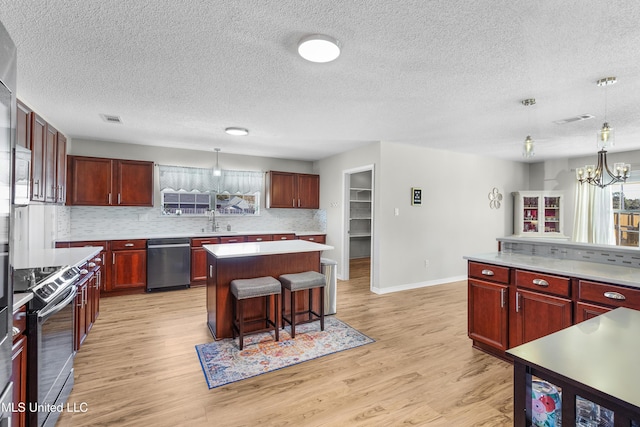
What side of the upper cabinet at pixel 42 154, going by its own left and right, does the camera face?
right

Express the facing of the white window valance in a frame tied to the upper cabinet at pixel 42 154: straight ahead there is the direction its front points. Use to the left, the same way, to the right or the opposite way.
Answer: to the right

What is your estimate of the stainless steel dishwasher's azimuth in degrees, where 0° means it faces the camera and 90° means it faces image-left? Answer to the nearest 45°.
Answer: approximately 0°

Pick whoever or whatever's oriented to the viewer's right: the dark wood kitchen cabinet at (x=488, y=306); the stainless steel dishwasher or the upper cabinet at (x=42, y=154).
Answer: the upper cabinet

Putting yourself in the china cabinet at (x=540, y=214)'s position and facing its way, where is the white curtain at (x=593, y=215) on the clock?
The white curtain is roughly at 9 o'clock from the china cabinet.

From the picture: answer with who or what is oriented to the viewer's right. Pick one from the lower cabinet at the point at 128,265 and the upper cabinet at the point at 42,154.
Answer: the upper cabinet

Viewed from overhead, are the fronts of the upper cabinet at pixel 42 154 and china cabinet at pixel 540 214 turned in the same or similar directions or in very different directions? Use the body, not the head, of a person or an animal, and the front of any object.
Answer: very different directions

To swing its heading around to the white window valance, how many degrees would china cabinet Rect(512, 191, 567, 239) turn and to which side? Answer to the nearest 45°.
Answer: approximately 45° to its right
